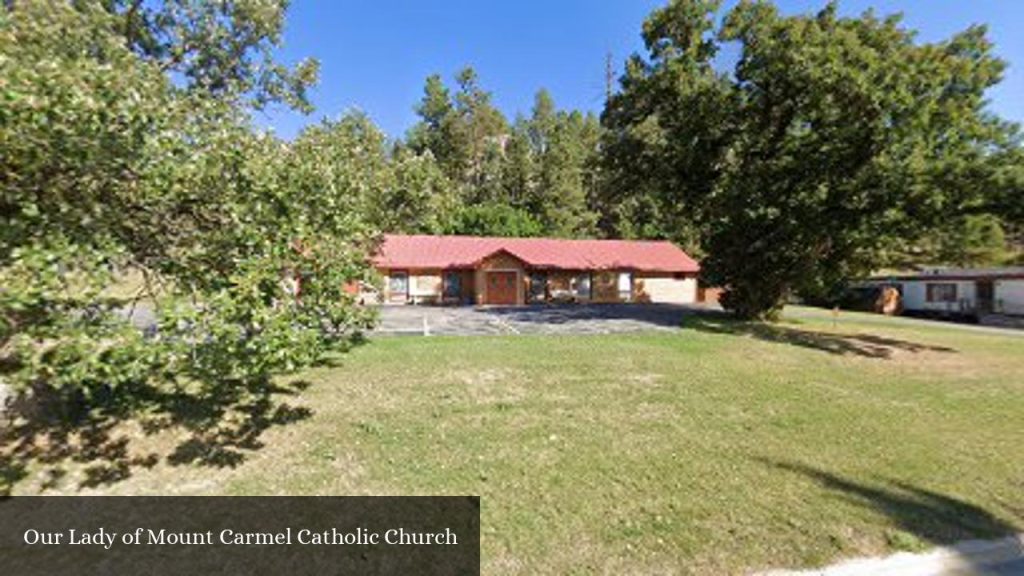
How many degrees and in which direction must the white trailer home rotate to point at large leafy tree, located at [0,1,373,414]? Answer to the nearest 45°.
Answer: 0° — it already faces it

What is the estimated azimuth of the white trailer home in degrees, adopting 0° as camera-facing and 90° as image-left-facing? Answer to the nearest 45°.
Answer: approximately 0°
